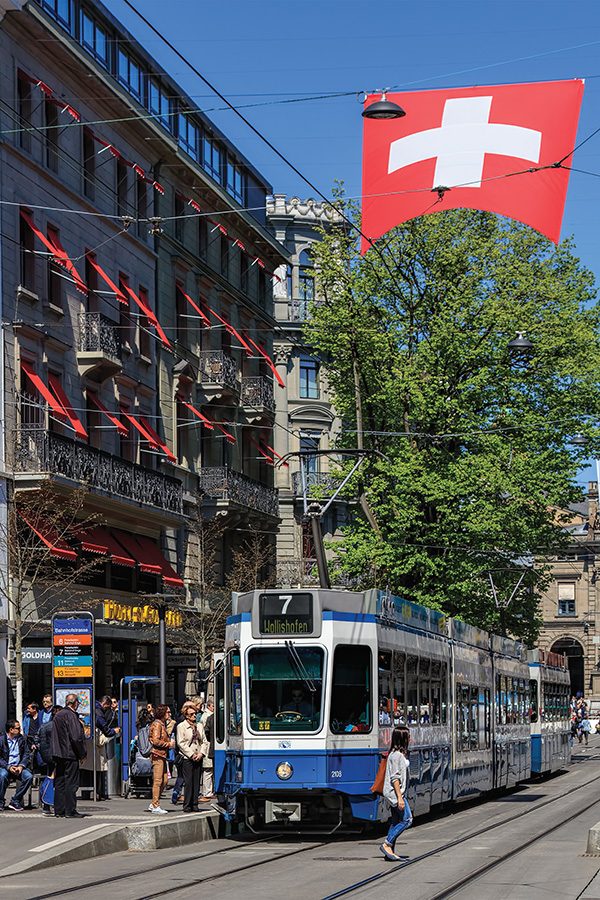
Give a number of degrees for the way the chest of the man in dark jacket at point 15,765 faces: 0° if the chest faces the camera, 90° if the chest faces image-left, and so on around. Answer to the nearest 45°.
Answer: approximately 0°
